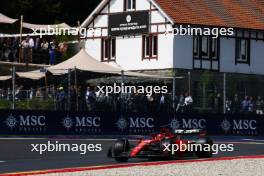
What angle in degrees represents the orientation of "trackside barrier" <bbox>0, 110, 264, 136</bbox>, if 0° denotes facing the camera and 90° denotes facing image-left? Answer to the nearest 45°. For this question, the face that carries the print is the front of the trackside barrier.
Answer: approximately 0°

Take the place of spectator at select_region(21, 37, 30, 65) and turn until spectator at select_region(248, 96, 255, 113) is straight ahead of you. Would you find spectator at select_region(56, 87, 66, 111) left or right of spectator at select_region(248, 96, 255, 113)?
right
